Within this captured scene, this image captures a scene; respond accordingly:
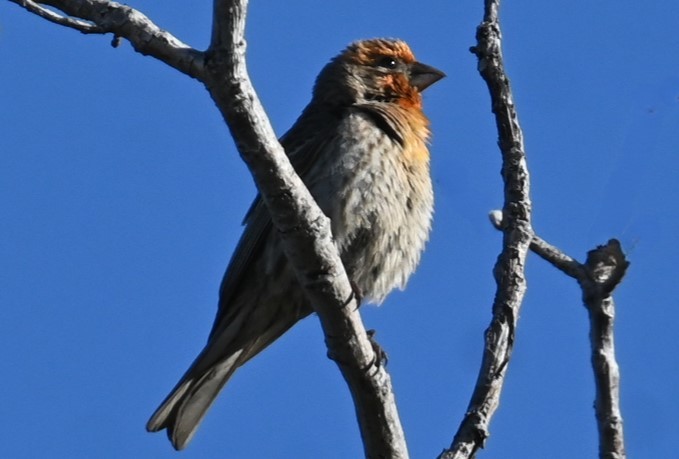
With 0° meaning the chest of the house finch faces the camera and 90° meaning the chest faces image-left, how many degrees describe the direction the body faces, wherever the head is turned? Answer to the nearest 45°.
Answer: approximately 270°

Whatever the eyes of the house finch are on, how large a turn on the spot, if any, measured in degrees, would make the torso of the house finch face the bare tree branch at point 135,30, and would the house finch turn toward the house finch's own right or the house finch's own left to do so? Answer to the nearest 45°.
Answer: approximately 135° to the house finch's own right
